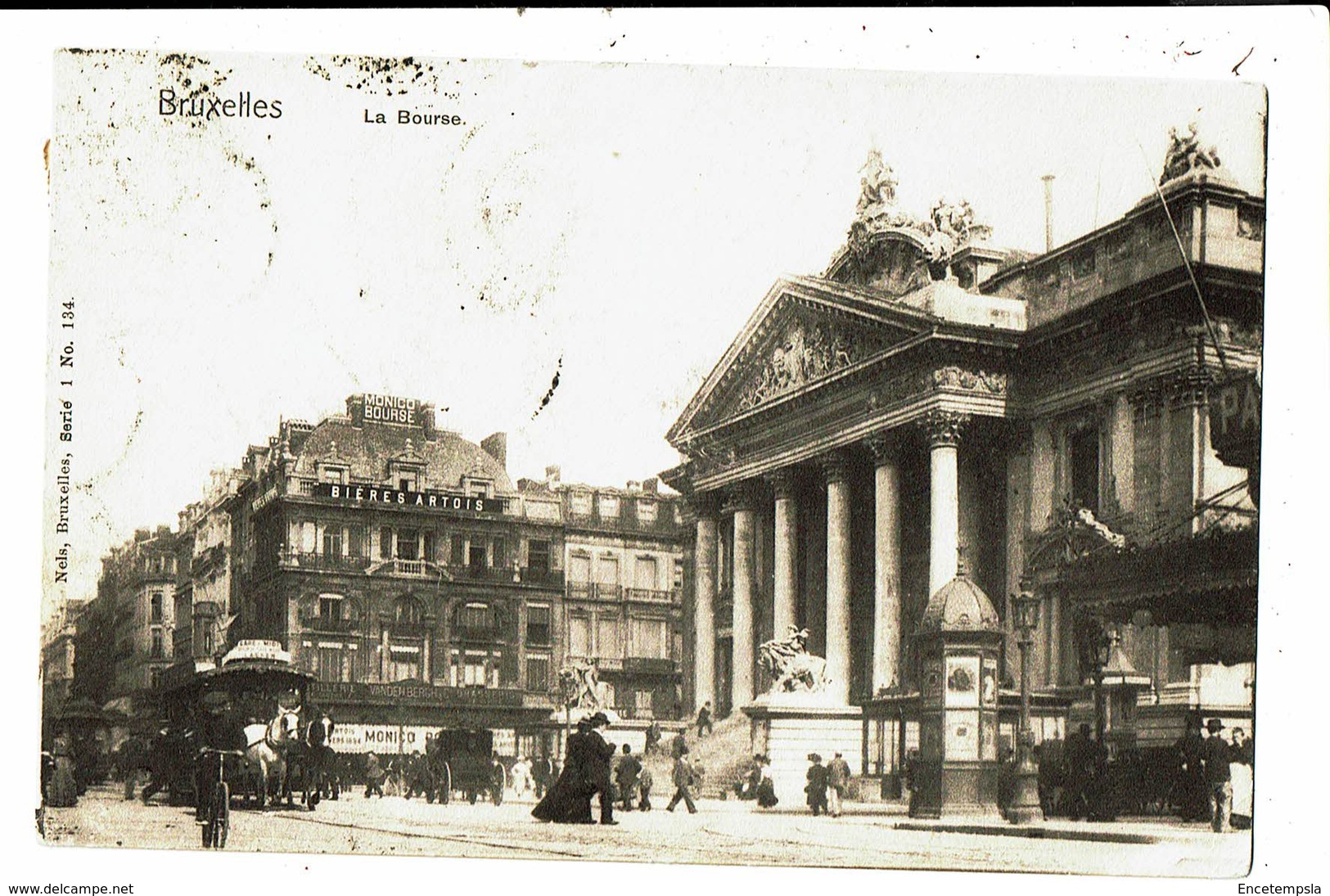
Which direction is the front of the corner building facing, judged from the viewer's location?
facing the viewer

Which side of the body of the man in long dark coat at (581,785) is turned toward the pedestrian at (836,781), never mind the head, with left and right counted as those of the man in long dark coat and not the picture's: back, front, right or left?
front

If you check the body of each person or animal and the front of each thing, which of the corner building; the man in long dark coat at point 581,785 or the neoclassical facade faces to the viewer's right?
the man in long dark coat

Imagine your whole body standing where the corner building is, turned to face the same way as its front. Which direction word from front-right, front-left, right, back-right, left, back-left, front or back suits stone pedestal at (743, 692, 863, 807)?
left

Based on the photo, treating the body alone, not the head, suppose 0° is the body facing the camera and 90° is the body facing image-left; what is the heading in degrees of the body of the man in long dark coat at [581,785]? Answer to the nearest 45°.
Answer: approximately 270°

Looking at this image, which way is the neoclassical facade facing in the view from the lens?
facing the viewer and to the left of the viewer

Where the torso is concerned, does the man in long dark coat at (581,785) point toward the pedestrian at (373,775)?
no

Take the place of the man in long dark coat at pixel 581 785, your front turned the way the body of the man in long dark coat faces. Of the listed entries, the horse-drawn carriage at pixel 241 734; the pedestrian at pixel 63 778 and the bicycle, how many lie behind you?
3

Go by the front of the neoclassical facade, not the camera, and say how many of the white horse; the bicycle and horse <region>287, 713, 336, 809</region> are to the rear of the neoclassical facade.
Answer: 0

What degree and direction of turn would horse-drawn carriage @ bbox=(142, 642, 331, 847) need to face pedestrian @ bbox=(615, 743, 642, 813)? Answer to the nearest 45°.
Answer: approximately 45° to its left

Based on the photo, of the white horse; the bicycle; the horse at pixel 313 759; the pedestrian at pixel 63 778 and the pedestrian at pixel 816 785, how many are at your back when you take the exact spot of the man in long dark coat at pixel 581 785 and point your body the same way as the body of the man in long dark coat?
4

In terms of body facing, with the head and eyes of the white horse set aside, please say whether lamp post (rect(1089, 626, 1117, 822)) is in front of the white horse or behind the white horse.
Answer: in front

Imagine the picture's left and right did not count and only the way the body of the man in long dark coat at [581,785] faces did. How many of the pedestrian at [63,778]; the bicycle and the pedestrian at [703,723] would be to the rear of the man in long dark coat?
2
